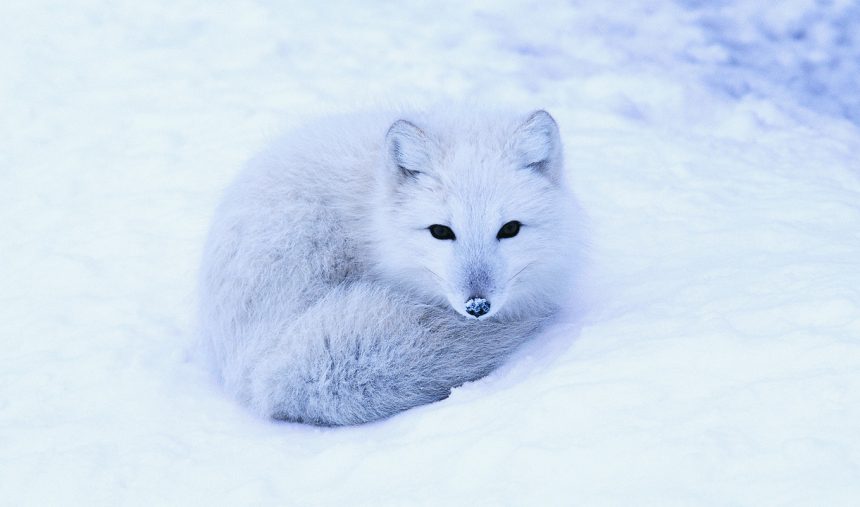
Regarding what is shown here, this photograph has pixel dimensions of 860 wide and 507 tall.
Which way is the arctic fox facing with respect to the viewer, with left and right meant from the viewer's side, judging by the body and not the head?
facing the viewer and to the right of the viewer
